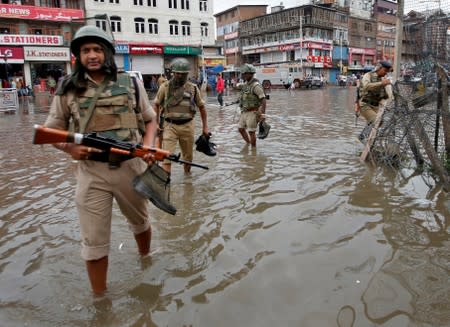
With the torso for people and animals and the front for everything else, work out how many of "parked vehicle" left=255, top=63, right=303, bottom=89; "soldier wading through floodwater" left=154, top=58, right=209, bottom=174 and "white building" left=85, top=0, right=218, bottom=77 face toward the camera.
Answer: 2

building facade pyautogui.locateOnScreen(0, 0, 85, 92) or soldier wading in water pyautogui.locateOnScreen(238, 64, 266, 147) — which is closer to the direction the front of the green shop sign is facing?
the soldier wading in water

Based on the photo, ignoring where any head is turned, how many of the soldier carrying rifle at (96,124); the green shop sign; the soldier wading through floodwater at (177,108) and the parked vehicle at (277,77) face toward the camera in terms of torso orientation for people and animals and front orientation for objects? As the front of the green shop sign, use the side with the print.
3

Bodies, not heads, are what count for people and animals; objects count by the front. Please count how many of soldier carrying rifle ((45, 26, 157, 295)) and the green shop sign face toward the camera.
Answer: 2

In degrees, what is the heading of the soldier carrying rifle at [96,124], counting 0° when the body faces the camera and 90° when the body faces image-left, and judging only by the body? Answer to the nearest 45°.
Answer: approximately 0°
